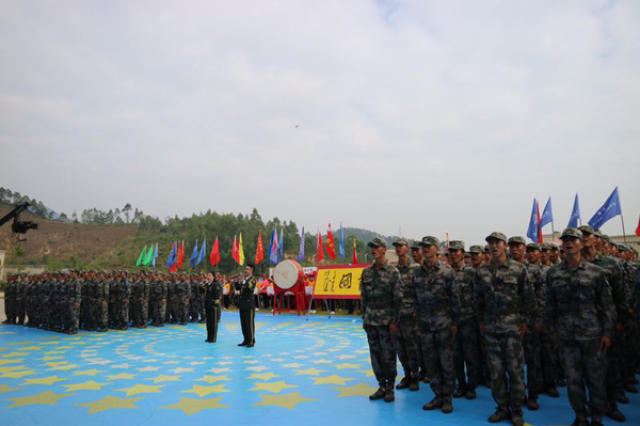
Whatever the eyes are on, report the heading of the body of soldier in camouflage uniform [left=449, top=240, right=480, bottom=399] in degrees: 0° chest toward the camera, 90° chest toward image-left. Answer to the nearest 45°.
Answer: approximately 45°

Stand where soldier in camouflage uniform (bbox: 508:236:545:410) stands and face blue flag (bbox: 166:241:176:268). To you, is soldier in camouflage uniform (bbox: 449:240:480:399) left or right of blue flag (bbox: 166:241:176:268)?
left

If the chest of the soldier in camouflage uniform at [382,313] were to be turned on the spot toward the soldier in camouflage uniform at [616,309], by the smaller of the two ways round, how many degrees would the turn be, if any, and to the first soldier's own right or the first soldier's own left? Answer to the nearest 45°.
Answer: approximately 135° to the first soldier's own left

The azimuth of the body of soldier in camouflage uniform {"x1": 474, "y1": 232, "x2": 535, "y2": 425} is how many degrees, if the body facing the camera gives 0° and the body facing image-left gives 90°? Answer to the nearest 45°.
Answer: approximately 45°

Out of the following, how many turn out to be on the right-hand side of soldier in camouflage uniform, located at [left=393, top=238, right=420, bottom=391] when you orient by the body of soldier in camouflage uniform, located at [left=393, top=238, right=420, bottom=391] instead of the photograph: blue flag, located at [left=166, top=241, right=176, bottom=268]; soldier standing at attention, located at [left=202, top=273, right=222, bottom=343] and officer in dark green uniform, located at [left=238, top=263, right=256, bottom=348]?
3

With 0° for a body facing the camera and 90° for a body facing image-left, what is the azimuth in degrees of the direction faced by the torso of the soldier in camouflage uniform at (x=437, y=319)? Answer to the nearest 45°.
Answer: approximately 45°

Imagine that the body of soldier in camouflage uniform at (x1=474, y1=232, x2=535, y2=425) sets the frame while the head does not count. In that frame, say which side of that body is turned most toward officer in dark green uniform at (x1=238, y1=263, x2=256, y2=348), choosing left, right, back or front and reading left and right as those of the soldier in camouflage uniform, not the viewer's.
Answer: right

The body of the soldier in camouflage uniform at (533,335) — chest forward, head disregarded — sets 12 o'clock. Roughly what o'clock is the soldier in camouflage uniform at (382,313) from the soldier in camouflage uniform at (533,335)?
the soldier in camouflage uniform at (382,313) is roughly at 1 o'clock from the soldier in camouflage uniform at (533,335).
